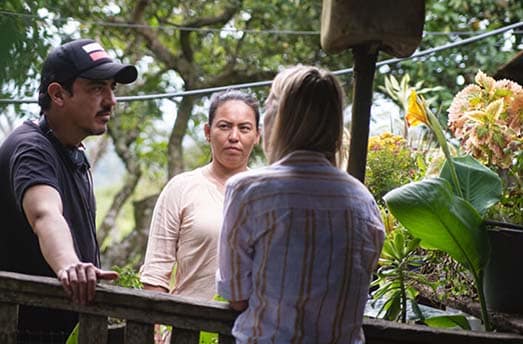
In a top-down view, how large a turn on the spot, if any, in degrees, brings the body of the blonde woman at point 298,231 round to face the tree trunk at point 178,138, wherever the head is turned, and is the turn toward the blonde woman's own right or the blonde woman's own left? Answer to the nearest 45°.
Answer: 0° — they already face it

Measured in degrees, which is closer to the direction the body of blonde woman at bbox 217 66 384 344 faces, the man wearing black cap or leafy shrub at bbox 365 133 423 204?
the leafy shrub

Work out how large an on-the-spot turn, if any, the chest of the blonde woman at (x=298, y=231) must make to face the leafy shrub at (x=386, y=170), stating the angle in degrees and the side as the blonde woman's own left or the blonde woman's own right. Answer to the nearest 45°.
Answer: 0° — they already face it

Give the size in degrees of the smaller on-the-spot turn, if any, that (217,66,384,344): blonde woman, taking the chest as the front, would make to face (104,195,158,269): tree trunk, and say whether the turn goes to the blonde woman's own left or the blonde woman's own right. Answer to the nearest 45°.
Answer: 0° — they already face it

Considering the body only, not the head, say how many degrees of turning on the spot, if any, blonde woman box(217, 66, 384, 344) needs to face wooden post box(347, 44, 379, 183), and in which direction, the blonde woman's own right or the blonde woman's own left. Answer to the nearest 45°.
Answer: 0° — they already face it

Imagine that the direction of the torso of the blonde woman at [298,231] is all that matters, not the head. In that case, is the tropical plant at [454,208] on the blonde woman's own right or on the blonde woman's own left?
on the blonde woman's own right

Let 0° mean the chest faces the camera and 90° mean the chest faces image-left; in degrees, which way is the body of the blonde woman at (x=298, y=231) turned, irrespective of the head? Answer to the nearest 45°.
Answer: approximately 180°

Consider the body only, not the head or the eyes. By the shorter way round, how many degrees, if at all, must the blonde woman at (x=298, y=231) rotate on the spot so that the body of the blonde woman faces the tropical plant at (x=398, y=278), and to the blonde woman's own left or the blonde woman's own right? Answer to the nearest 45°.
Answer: approximately 45° to the blonde woman's own right
